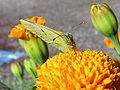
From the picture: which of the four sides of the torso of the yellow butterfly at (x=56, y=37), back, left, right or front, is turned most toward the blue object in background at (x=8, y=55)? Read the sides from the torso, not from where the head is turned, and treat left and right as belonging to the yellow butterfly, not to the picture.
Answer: left

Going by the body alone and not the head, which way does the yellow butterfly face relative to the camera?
to the viewer's right
